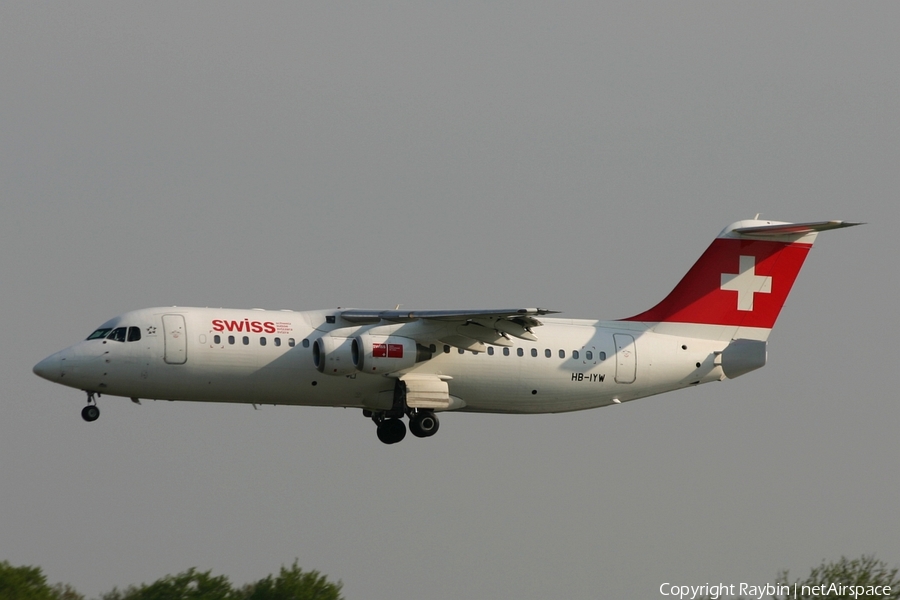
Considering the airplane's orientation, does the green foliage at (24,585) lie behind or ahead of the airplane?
ahead

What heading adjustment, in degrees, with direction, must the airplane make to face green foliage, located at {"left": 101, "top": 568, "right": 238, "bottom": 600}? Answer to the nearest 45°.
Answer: approximately 45° to its right

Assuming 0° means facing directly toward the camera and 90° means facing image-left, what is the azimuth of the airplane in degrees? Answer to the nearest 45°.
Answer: approximately 90°
